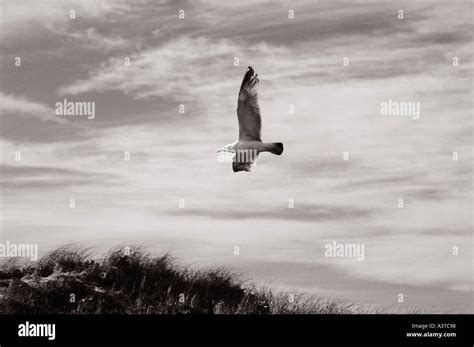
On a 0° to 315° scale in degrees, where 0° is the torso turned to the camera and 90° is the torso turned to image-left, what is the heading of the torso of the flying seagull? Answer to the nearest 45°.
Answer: approximately 90°
